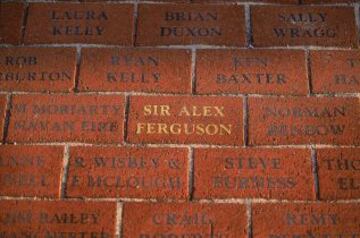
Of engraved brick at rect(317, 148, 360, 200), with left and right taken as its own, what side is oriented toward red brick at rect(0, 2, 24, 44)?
right

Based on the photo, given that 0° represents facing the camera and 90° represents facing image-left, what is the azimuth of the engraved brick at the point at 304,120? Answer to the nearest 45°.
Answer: approximately 0°
